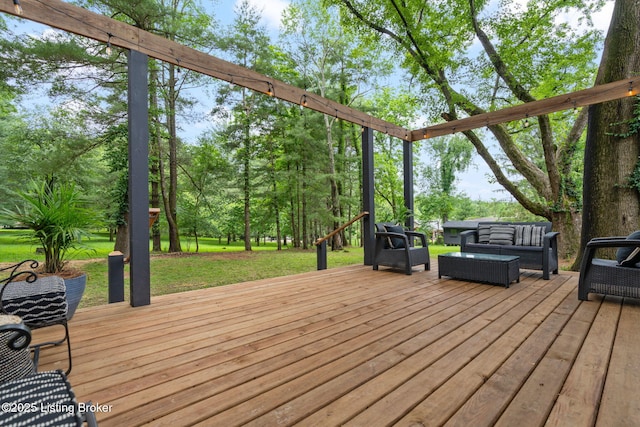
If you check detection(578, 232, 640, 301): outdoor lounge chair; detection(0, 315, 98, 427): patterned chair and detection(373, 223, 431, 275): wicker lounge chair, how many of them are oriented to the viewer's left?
1

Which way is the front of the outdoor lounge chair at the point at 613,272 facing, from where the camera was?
facing to the left of the viewer

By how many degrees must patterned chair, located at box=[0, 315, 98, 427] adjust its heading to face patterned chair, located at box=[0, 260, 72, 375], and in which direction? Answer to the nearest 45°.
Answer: approximately 135° to its left

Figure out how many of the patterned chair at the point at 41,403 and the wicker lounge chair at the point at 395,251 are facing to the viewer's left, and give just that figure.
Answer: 0

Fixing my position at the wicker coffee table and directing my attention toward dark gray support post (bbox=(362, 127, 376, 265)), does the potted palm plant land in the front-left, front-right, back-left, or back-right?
front-left

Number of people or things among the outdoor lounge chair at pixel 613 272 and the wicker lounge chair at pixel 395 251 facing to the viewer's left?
1

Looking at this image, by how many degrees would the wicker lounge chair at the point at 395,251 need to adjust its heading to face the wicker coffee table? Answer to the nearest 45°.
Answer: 0° — it already faces it

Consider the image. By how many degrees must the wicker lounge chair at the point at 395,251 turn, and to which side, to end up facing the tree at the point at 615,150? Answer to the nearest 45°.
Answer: approximately 45° to its left

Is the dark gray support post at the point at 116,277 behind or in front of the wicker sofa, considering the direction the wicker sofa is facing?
in front

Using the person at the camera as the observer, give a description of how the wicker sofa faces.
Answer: facing the viewer and to the left of the viewer

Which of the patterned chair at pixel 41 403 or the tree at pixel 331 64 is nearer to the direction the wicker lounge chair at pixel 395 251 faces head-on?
the patterned chair

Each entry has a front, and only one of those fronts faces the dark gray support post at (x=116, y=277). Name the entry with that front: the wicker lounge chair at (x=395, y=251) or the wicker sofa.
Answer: the wicker sofa

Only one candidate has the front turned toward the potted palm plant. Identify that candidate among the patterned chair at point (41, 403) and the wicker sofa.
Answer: the wicker sofa

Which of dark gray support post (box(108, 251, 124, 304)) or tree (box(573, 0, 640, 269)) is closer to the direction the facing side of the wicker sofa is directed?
the dark gray support post

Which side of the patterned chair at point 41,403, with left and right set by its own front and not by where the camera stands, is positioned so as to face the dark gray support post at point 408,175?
left

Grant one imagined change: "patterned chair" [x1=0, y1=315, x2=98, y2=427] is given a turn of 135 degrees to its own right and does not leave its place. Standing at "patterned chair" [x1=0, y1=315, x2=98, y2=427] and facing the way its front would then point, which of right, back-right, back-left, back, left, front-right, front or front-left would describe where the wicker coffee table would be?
back

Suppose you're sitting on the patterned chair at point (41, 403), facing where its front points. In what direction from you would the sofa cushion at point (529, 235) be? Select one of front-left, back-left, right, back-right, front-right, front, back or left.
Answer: front-left
